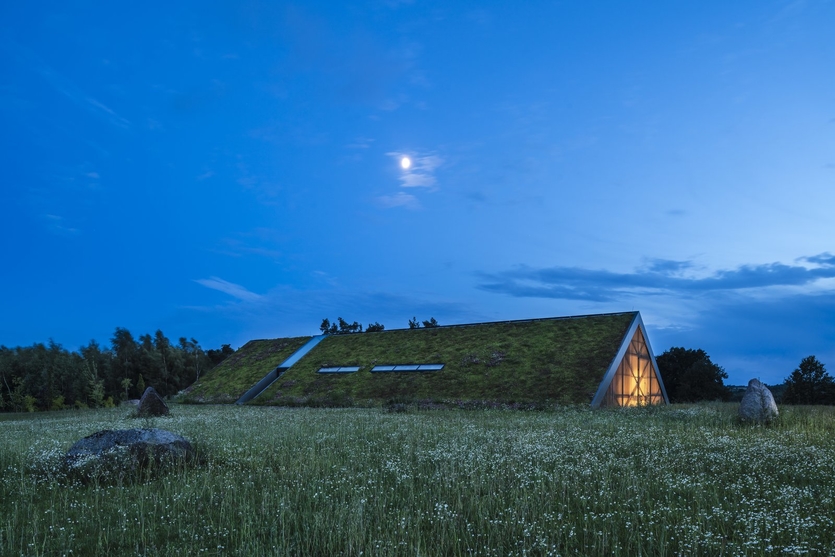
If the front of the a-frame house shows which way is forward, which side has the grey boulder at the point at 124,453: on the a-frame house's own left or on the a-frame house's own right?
on the a-frame house's own right

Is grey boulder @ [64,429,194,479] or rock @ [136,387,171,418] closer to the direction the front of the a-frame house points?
the grey boulder

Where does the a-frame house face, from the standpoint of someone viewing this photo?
facing the viewer and to the right of the viewer

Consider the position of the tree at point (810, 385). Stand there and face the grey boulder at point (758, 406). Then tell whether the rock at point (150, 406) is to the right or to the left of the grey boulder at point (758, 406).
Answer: right

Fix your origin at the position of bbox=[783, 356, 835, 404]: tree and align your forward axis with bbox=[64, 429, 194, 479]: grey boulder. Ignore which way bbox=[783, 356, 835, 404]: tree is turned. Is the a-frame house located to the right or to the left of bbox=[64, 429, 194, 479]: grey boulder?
right

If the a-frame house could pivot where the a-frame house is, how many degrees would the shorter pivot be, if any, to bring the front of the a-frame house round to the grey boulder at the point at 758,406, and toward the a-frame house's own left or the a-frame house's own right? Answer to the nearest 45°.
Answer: approximately 45° to the a-frame house's own right

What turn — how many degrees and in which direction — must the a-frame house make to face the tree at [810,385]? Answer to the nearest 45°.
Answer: approximately 45° to its left

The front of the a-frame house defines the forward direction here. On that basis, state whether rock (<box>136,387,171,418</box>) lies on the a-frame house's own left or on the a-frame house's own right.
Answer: on the a-frame house's own right
